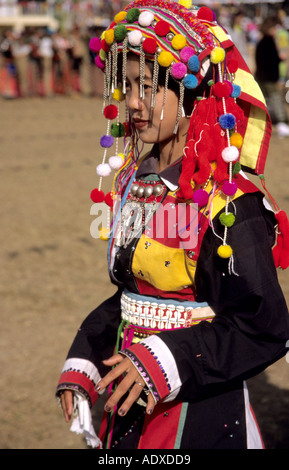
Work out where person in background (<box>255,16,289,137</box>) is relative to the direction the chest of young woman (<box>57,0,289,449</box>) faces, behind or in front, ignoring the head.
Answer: behind

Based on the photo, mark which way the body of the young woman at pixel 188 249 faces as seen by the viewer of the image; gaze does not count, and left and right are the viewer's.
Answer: facing the viewer and to the left of the viewer
